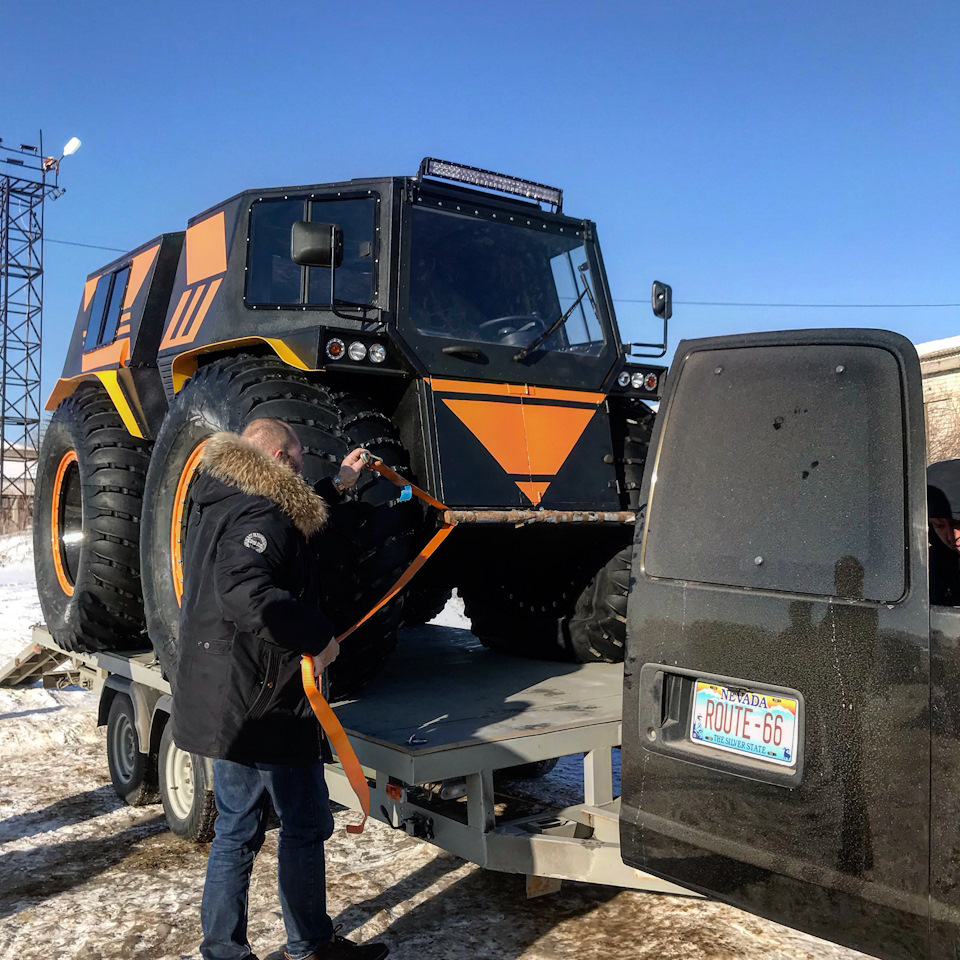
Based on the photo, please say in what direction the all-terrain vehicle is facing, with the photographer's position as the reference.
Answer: facing the viewer and to the right of the viewer

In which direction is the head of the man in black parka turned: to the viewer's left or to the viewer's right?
to the viewer's right

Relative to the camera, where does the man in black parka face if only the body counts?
to the viewer's right

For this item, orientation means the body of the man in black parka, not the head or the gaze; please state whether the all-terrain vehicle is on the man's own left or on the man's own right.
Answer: on the man's own left

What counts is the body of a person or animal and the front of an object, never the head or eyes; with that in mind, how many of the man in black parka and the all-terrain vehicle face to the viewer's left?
0
